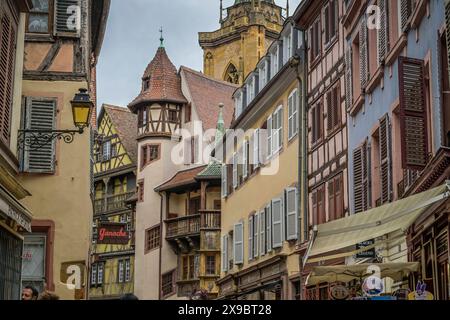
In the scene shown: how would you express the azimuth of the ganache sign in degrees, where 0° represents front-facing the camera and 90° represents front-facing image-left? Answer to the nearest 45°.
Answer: approximately 0°
